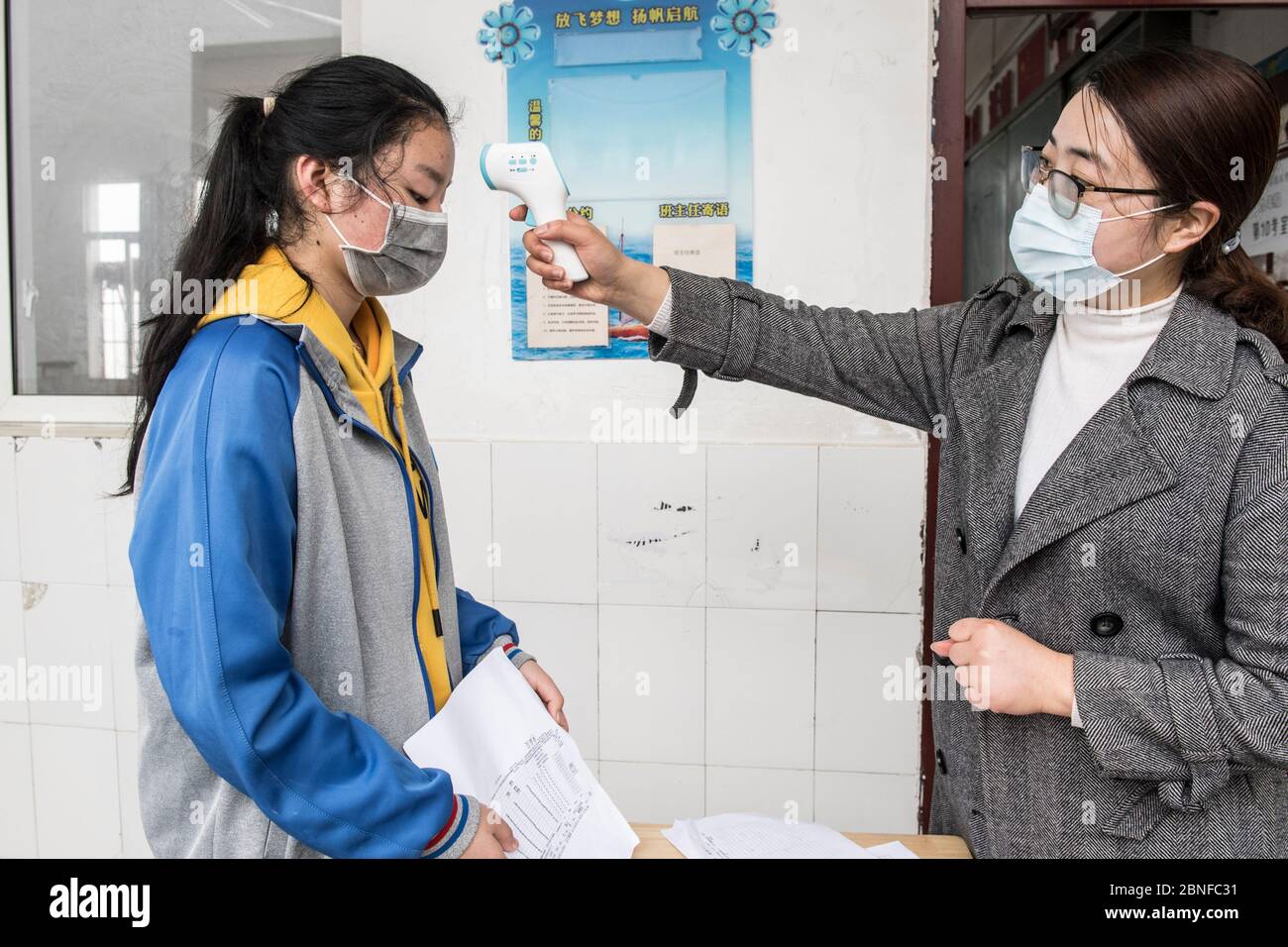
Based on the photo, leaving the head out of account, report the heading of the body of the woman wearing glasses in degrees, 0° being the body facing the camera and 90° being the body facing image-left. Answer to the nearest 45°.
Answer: approximately 45°

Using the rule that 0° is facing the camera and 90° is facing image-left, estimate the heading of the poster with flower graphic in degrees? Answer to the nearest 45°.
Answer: approximately 0°

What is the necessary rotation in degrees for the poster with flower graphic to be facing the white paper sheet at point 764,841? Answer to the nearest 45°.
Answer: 0° — it already faces it

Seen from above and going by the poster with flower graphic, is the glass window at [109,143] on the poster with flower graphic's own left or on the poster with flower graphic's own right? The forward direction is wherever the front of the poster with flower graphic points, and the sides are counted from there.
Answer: on the poster with flower graphic's own right

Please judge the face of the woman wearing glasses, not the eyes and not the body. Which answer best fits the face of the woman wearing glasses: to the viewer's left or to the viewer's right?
to the viewer's left
